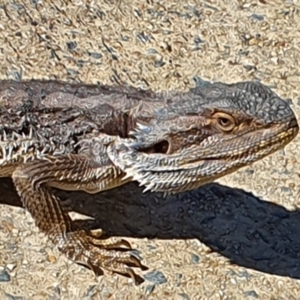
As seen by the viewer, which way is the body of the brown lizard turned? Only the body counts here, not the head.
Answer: to the viewer's right
